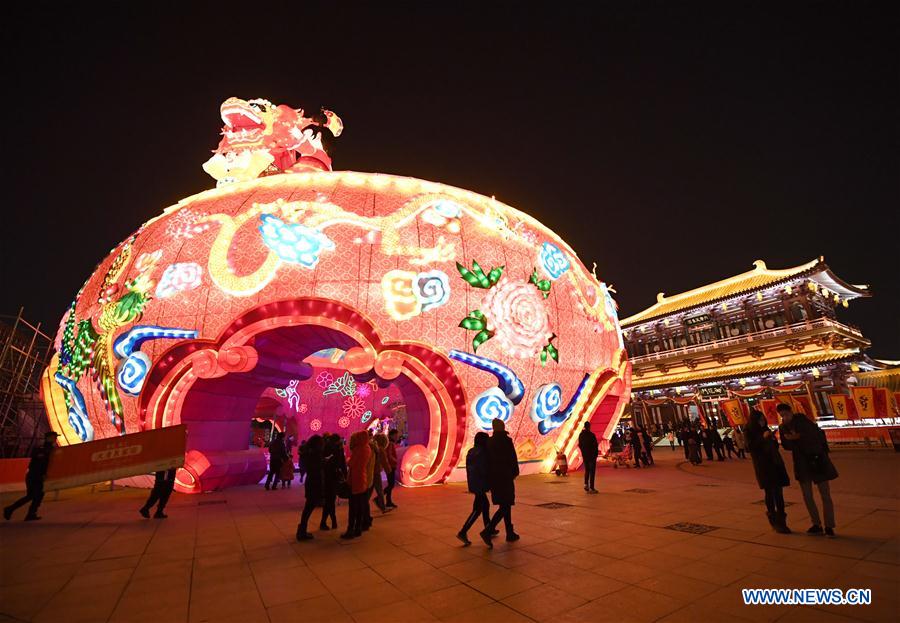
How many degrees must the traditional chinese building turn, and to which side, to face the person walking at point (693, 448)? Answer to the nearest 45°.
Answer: approximately 45° to its left
